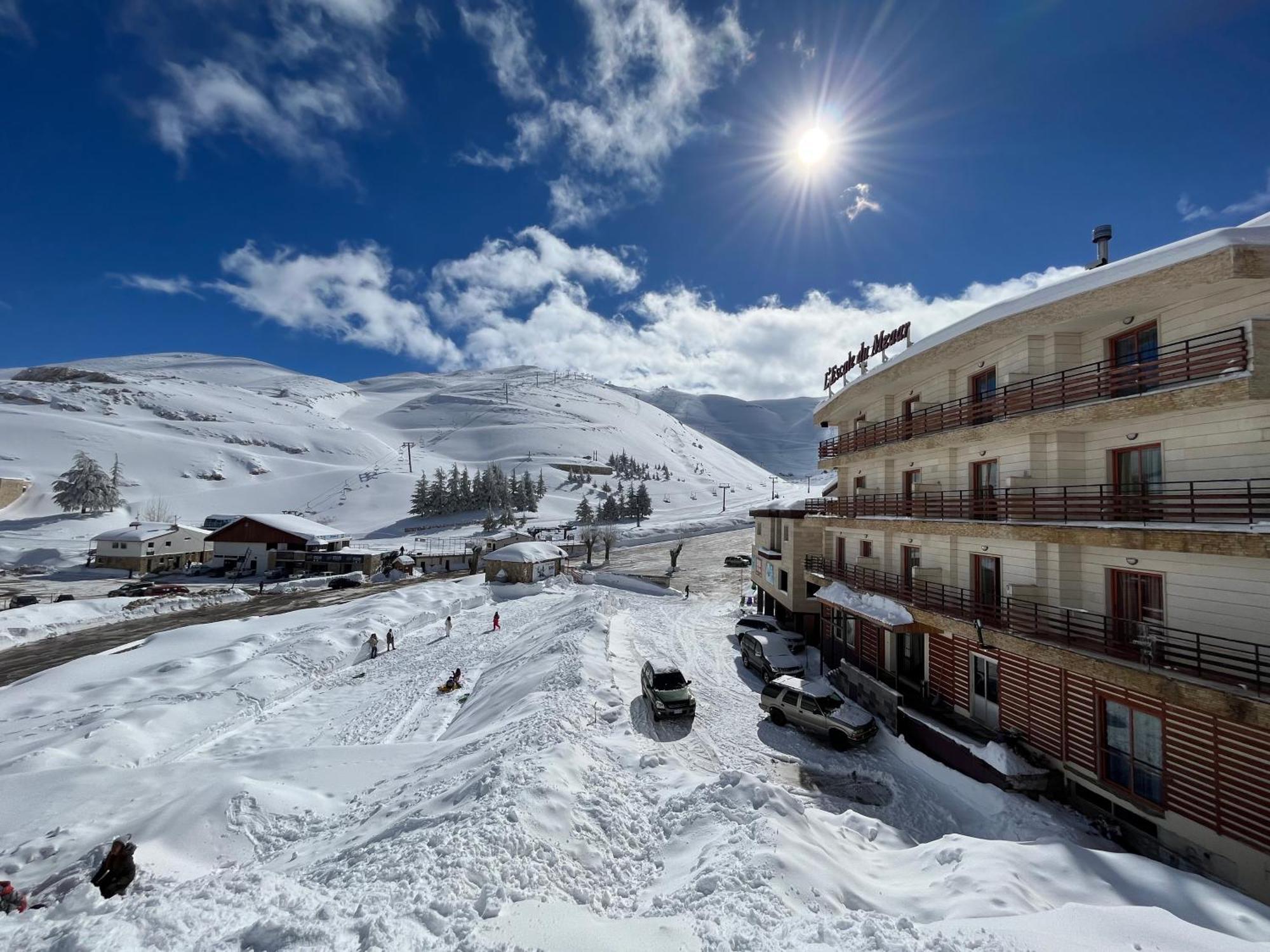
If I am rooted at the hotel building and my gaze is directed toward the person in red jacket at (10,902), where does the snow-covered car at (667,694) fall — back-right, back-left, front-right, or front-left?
front-right

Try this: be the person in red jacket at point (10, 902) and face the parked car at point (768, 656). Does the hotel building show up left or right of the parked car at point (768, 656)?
right

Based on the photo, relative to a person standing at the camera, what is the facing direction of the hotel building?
facing the viewer and to the left of the viewer

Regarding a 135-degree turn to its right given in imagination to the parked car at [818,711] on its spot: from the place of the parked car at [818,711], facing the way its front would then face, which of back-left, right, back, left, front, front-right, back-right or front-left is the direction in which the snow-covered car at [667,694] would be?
front

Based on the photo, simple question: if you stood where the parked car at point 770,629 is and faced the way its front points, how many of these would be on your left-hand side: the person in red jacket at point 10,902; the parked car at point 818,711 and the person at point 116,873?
0

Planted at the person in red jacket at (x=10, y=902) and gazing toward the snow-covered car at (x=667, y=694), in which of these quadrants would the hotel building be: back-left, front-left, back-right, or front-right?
front-right

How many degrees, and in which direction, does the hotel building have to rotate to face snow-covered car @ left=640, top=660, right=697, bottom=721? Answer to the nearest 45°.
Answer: approximately 45° to its right

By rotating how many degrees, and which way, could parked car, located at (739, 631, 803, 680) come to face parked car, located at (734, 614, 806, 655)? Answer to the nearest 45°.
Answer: approximately 135° to its left

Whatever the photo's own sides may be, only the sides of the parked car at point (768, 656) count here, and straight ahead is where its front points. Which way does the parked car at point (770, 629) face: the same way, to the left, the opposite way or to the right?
the same way
